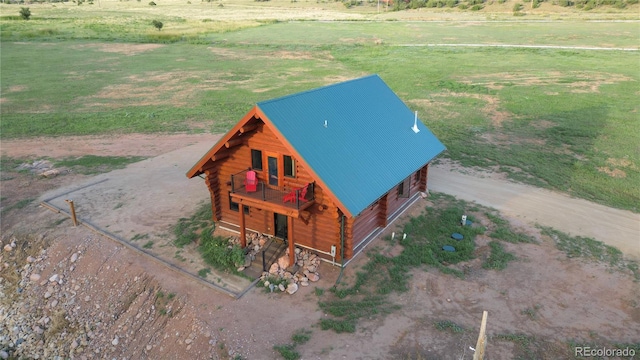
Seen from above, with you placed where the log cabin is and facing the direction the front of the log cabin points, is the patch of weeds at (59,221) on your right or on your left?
on your right

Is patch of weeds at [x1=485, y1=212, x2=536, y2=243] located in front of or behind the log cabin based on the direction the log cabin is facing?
behind

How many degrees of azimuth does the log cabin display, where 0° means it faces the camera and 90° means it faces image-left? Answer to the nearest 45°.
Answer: approximately 45°

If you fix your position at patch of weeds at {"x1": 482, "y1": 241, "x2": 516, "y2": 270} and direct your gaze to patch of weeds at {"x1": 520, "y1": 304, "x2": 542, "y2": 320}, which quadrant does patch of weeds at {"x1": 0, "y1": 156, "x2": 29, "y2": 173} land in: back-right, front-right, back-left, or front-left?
back-right

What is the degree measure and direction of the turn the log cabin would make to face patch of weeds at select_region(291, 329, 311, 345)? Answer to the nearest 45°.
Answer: approximately 45° to its left

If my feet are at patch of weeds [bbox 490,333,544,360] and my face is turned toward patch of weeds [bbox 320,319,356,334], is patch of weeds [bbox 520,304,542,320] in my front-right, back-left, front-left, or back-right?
back-right
